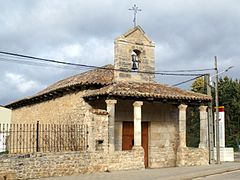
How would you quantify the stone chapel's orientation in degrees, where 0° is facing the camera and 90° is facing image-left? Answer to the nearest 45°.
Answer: approximately 315°

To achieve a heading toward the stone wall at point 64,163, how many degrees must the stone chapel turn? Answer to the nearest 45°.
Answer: approximately 90° to its right
